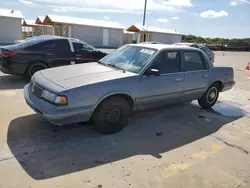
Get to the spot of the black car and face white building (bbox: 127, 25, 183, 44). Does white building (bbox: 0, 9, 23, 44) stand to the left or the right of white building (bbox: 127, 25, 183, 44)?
left

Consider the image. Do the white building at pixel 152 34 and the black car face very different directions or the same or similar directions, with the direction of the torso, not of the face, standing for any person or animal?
very different directions

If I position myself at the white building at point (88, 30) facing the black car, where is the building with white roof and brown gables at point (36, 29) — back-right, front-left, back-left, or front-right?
back-right

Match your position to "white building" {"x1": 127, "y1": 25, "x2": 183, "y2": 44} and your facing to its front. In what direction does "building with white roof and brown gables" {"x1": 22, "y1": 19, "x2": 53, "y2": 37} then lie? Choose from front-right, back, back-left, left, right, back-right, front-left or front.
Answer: front-right

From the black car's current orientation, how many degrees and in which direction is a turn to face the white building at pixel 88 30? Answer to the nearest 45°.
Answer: approximately 45° to its left

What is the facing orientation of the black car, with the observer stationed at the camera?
facing away from the viewer and to the right of the viewer
